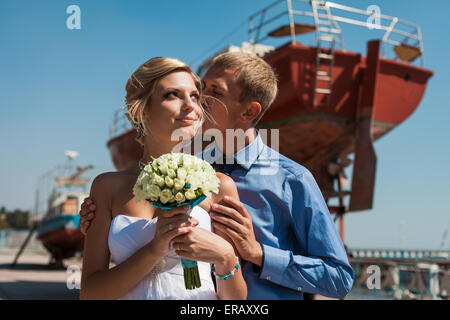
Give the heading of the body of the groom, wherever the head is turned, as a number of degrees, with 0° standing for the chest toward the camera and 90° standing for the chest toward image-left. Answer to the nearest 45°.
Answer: approximately 45°

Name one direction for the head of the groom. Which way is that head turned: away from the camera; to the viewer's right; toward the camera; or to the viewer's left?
to the viewer's left

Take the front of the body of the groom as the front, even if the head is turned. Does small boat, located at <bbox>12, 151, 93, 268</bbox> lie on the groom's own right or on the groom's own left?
on the groom's own right
